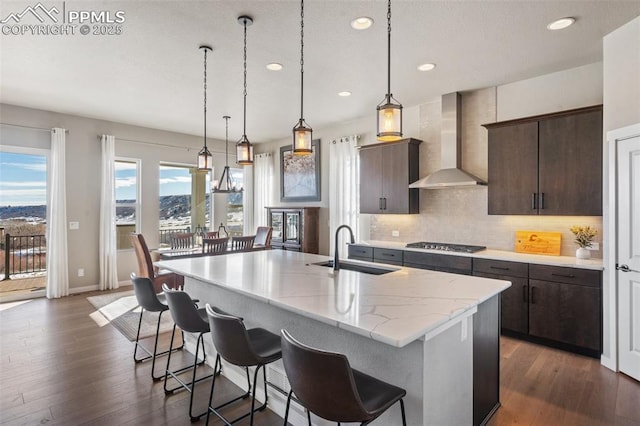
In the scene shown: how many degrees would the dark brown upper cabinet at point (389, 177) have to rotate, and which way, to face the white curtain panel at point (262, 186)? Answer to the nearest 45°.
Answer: approximately 90° to its right

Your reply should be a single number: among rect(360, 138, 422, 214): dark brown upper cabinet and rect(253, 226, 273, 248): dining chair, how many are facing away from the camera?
0

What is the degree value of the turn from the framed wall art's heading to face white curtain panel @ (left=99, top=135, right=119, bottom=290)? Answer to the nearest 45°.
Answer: approximately 45° to its right

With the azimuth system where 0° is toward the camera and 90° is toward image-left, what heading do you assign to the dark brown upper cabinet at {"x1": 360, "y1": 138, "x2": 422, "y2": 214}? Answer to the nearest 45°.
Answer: approximately 45°

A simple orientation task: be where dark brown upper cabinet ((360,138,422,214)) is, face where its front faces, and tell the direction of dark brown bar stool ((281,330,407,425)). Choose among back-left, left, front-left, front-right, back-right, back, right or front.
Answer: front-left

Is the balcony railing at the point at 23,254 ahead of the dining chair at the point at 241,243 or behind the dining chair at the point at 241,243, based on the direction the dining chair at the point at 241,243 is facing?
ahead

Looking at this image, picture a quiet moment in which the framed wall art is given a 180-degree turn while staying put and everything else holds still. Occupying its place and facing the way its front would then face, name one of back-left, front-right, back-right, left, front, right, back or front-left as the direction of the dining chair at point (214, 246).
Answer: back

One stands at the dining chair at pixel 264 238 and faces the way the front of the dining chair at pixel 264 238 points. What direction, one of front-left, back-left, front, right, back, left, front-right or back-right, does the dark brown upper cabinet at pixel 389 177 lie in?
left

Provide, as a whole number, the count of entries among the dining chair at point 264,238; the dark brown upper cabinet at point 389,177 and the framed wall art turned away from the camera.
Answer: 0

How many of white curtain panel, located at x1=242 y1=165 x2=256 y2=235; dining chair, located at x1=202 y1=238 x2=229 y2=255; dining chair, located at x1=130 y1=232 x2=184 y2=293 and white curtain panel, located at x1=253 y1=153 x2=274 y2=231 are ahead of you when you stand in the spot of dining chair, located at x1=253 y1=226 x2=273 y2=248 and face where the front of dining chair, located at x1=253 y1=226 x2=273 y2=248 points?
2

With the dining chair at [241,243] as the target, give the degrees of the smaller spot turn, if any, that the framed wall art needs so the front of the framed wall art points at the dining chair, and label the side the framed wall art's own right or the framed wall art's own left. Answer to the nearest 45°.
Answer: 0° — it already faces it

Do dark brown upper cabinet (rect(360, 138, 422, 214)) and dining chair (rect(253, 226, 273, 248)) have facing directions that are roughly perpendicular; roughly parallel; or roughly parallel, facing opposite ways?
roughly parallel

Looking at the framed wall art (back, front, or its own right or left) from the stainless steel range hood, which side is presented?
left

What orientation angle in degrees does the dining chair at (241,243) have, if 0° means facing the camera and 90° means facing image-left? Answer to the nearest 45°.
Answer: approximately 135°

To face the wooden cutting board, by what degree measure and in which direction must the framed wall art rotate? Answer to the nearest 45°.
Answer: approximately 90° to its left

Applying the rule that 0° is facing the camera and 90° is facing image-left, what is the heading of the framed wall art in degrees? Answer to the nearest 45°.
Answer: approximately 45°

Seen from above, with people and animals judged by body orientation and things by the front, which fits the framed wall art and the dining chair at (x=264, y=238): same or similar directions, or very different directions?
same or similar directions

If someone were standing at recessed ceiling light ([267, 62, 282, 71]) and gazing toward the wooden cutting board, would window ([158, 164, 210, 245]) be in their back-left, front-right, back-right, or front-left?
back-left
